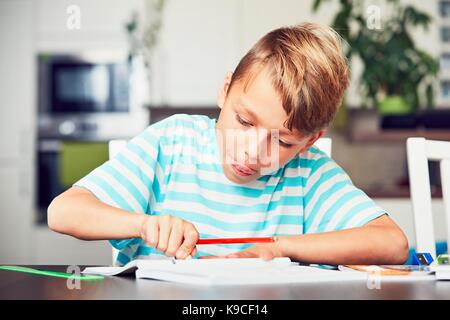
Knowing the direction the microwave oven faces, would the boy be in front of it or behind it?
in front

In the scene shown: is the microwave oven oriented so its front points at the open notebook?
yes

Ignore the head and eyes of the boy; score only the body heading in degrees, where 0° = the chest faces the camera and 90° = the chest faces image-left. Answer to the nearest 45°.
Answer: approximately 0°

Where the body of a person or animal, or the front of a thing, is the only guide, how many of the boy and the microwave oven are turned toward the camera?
2

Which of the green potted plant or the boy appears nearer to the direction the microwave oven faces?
the boy

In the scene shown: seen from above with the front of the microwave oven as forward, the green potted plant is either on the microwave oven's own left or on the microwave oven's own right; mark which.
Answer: on the microwave oven's own left

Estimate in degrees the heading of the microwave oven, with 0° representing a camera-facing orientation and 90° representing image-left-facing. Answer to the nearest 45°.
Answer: approximately 0°

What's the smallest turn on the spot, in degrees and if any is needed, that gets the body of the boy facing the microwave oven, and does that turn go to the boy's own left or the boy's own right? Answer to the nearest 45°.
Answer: approximately 180°

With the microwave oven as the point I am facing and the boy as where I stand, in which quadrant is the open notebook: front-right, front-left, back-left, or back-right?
back-left
